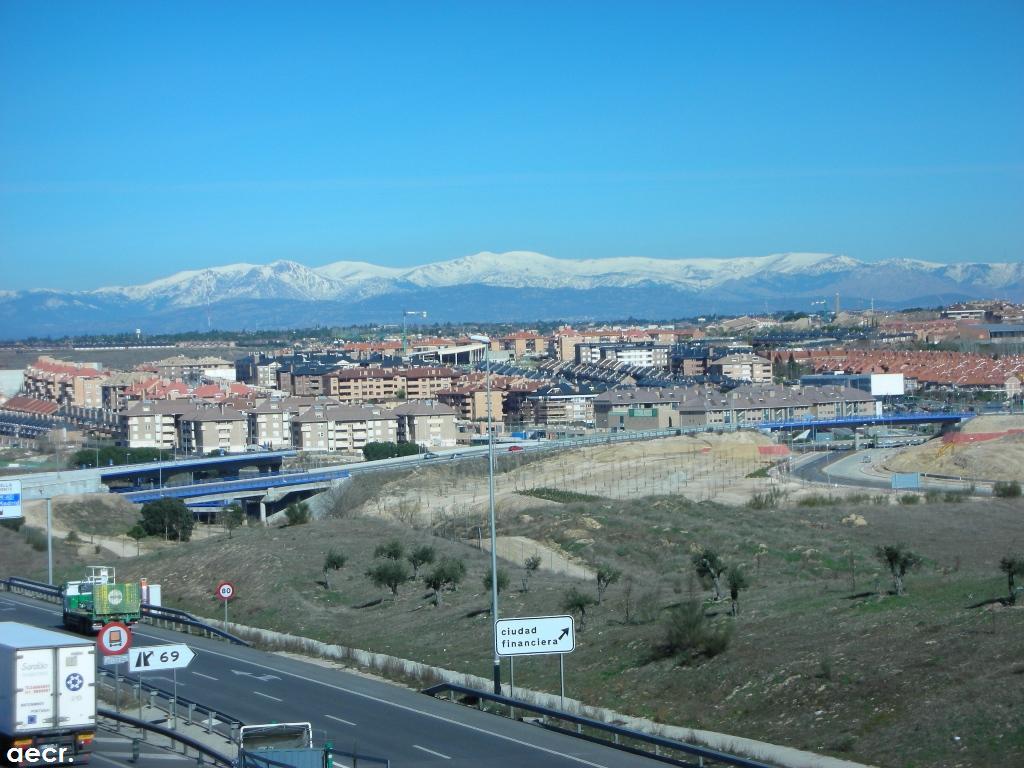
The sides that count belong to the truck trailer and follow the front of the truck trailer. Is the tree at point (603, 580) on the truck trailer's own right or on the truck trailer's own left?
on the truck trailer's own right

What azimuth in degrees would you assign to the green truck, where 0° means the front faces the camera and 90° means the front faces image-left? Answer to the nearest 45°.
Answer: approximately 135°

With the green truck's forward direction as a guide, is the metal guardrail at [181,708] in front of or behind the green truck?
behind

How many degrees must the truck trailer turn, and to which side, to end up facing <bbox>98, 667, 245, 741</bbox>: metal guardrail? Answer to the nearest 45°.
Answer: approximately 90° to its right

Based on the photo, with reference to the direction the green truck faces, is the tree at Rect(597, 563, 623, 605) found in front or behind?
behind

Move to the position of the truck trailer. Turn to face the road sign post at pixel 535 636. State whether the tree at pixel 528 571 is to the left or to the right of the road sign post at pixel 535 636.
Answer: left

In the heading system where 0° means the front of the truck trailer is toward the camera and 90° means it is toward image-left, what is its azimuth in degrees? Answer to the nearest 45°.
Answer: approximately 135°

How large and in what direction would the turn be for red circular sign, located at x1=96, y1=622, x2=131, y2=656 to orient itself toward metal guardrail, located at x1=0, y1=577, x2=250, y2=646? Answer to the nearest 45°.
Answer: approximately 180°

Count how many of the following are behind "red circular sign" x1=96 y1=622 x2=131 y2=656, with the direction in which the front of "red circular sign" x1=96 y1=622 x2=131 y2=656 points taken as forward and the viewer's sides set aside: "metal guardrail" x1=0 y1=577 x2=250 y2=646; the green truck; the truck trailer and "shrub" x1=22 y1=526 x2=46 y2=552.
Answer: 3

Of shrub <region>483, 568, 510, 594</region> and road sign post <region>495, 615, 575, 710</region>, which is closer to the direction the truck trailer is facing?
the shrub

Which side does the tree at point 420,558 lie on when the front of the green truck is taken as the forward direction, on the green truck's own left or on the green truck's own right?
on the green truck's own right

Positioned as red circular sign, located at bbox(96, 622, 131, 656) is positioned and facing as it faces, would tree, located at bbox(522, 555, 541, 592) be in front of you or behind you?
behind
